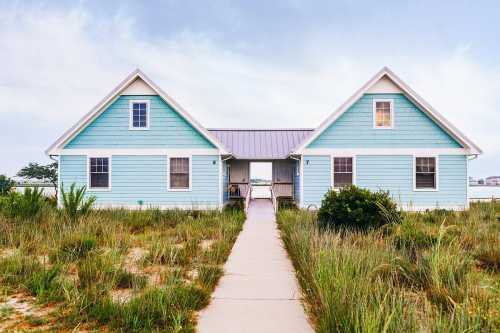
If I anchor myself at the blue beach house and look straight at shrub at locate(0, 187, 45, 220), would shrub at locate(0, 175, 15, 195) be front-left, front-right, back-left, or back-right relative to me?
front-right

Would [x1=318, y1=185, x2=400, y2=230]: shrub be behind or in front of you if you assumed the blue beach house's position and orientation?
in front

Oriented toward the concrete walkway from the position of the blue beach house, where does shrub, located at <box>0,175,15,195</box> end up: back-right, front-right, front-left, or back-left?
back-right

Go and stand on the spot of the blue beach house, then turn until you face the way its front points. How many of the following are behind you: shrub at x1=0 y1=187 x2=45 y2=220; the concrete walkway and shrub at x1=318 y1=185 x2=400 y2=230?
0

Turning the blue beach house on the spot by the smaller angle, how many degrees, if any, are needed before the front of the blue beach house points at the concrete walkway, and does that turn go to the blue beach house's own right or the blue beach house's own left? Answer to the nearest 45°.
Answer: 0° — it already faces it

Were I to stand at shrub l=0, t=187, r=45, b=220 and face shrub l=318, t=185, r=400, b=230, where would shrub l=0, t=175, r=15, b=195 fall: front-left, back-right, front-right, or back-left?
back-left

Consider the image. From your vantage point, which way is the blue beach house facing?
toward the camera

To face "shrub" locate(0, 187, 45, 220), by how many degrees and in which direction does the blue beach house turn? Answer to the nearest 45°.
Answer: approximately 45° to its right

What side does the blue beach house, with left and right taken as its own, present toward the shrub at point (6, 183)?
right

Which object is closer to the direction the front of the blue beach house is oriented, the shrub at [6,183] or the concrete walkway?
the concrete walkway
